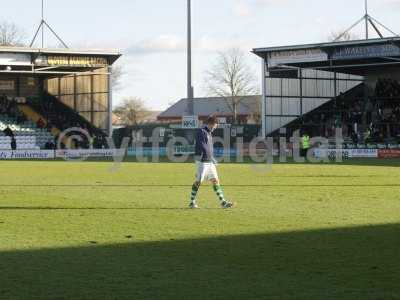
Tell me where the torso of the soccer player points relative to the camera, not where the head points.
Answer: to the viewer's right
